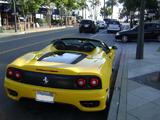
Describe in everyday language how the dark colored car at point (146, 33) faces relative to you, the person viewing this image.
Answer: facing to the left of the viewer

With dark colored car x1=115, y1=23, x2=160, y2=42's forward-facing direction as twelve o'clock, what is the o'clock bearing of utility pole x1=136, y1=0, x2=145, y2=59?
The utility pole is roughly at 9 o'clock from the dark colored car.

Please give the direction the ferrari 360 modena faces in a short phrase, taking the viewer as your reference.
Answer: facing away from the viewer and to the right of the viewer

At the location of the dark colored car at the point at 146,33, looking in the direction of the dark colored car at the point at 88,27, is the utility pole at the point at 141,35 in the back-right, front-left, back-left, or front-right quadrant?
back-left

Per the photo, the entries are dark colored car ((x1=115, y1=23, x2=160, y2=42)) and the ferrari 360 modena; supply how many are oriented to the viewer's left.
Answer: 1

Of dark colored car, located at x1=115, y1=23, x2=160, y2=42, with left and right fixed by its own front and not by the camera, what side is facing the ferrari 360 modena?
left

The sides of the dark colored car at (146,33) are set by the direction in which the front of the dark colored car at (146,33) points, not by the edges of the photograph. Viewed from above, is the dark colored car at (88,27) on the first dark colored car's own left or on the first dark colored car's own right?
on the first dark colored car's own right
